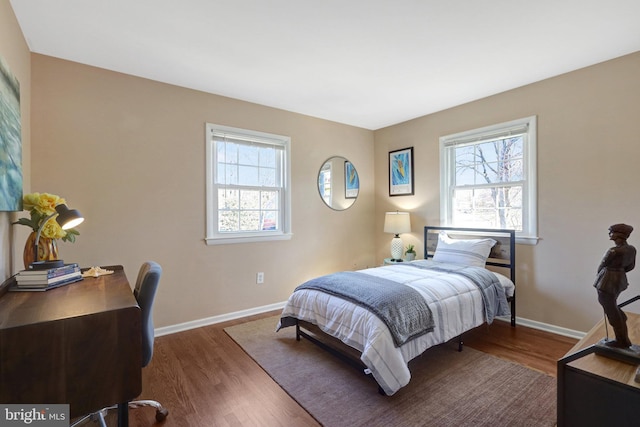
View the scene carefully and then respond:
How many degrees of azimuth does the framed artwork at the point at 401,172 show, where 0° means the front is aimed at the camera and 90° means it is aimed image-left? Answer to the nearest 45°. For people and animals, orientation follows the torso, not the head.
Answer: approximately 45°

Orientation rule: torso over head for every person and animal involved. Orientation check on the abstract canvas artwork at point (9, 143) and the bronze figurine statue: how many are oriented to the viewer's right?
1

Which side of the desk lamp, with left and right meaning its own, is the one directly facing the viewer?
right

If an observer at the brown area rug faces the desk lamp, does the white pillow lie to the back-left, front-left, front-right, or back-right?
back-right

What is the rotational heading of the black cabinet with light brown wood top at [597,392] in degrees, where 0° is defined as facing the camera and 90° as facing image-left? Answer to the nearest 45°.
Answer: approximately 45°

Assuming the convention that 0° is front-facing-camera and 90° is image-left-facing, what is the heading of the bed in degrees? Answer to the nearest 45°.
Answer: approximately 45°

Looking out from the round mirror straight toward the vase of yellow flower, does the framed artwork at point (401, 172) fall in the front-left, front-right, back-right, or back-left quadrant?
back-left

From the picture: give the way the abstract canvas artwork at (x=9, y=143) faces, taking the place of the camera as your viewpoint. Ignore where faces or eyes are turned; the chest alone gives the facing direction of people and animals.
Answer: facing to the right of the viewer

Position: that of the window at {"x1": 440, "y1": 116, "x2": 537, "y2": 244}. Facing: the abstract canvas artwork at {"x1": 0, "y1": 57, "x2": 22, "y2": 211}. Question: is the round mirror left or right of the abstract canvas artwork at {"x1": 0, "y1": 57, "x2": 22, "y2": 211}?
right

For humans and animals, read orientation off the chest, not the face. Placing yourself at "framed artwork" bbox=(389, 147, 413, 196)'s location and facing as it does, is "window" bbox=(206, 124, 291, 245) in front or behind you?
in front

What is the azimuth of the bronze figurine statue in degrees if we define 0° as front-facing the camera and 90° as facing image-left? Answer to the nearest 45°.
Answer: approximately 90°

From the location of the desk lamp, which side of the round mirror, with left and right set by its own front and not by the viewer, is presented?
right

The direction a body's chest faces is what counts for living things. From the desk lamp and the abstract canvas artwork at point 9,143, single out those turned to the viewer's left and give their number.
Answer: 0
